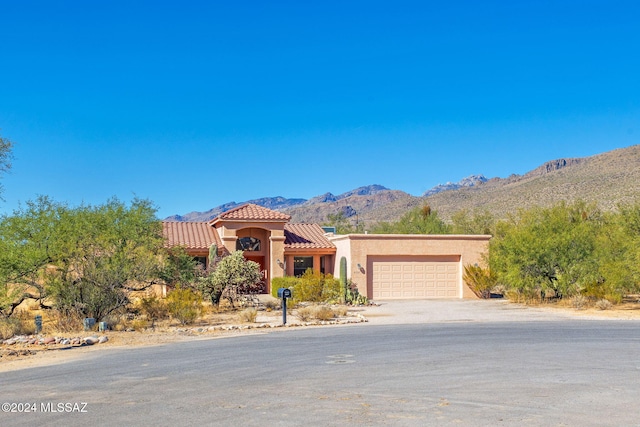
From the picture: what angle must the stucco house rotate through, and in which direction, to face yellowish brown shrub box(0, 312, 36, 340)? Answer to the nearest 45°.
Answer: approximately 45° to its right

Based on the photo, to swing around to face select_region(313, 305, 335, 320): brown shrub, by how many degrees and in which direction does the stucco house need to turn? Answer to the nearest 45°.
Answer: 0° — it already faces it

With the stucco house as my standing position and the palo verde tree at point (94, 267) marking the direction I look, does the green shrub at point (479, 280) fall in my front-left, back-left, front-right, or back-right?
back-left

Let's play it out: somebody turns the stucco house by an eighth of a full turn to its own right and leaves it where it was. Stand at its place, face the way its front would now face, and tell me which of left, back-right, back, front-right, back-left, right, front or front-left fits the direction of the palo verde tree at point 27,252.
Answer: front

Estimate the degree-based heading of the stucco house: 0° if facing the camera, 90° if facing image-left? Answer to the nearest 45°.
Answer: approximately 0°

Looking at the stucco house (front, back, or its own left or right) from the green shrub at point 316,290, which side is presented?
front

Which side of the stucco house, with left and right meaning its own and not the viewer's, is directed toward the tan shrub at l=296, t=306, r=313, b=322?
front

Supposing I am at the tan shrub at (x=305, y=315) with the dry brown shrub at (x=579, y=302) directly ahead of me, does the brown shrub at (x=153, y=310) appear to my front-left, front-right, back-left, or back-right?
back-left

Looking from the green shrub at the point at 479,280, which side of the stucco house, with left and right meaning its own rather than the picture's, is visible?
left

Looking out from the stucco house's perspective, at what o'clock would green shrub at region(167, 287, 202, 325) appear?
The green shrub is roughly at 1 o'clock from the stucco house.

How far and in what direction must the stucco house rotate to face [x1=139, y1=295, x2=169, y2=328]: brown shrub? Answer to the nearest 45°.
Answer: approximately 45° to its right

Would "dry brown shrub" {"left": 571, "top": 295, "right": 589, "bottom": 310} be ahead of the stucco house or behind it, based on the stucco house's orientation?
ahead
